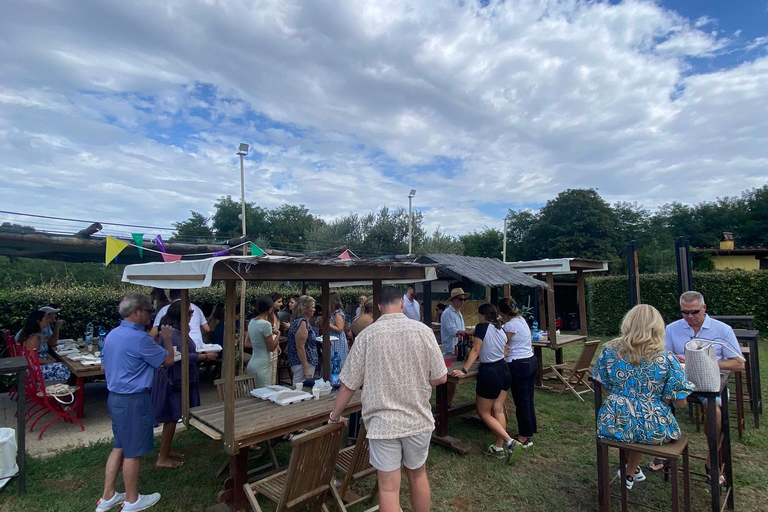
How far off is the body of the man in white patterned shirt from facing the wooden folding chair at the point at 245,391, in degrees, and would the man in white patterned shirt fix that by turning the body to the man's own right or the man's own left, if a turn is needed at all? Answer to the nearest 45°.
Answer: approximately 45° to the man's own left

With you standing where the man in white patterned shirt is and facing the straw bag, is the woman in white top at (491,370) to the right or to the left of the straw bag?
left

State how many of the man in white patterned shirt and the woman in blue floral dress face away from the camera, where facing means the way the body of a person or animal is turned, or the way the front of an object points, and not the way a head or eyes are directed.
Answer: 2

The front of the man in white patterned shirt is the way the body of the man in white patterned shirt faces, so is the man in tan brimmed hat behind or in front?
in front

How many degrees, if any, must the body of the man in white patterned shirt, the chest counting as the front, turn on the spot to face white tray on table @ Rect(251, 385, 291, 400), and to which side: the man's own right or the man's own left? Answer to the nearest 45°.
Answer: approximately 45° to the man's own left

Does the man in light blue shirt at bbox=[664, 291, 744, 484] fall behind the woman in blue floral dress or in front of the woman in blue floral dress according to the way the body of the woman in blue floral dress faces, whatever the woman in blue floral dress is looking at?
in front

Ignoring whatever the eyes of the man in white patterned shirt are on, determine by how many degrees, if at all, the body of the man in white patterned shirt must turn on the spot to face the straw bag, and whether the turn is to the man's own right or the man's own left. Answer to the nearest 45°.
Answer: approximately 90° to the man's own right

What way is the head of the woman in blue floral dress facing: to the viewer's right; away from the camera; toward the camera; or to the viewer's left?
away from the camera

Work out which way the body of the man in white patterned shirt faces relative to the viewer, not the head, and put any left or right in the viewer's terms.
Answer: facing away from the viewer

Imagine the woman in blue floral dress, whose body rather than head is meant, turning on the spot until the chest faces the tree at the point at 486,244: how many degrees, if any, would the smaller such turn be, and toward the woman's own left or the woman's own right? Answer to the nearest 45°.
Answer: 0° — they already face it

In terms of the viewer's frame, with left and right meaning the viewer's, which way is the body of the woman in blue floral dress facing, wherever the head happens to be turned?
facing away from the viewer

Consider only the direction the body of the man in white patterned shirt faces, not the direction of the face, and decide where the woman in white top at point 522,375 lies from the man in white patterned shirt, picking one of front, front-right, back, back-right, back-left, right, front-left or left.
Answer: front-right

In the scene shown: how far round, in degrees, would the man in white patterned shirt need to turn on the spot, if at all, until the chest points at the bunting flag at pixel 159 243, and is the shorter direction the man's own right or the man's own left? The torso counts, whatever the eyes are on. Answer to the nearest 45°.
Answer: approximately 45° to the man's own left

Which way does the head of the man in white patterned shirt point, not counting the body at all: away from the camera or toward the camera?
away from the camera

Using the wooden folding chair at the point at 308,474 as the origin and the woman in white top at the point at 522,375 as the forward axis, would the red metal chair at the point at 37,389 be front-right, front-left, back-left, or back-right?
back-left

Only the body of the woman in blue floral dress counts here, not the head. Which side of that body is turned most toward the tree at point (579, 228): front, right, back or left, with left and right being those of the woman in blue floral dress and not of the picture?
front
